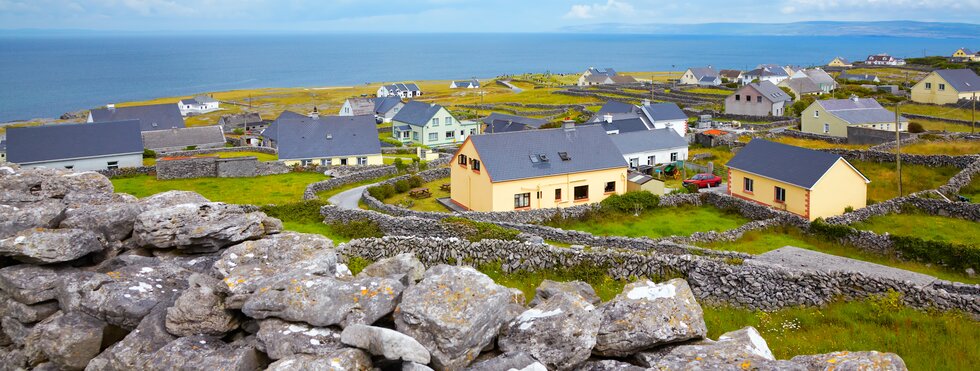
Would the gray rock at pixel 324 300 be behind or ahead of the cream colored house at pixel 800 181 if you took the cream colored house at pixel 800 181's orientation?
ahead

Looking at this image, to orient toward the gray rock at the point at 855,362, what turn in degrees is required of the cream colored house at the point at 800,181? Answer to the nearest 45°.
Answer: approximately 45° to its left

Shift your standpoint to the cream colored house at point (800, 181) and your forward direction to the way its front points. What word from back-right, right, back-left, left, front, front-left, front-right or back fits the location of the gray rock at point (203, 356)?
front-left

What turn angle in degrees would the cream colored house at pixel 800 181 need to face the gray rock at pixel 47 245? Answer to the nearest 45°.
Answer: approximately 45° to its left

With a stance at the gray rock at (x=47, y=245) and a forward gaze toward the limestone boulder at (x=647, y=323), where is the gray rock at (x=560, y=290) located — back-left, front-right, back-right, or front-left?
front-left

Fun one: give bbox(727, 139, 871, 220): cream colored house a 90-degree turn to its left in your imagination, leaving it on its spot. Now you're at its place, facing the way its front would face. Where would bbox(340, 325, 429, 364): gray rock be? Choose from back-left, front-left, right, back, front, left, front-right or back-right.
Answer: front-right

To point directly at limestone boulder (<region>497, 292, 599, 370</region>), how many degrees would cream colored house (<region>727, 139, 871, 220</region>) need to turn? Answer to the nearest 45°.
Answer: approximately 45° to its left

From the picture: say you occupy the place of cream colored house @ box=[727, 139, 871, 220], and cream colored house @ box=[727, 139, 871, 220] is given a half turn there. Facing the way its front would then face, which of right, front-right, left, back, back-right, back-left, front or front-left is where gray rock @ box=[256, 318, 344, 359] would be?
back-right

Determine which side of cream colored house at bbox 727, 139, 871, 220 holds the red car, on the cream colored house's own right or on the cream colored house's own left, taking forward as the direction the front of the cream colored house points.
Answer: on the cream colored house's own right

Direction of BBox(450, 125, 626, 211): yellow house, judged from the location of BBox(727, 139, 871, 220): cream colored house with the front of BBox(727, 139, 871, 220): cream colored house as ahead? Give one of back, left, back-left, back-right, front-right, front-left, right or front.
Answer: front-right

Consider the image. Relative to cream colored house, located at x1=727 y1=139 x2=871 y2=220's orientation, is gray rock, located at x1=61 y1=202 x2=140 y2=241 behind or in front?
in front

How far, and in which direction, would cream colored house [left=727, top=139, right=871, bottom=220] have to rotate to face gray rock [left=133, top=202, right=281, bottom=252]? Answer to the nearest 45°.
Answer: approximately 45° to its left

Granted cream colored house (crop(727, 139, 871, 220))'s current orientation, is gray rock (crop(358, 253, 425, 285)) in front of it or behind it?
in front
